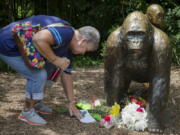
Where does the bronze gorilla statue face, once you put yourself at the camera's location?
facing the viewer
